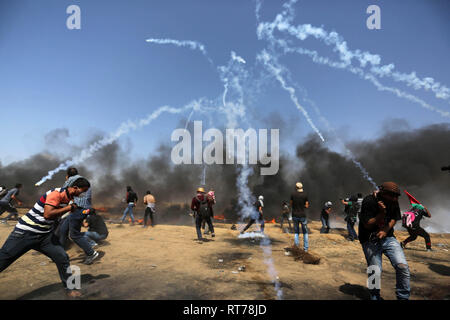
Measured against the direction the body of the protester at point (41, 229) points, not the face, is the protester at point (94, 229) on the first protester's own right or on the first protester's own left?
on the first protester's own left

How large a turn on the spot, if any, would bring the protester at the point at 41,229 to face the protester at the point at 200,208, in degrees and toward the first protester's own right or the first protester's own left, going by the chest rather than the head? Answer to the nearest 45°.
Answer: approximately 45° to the first protester's own left

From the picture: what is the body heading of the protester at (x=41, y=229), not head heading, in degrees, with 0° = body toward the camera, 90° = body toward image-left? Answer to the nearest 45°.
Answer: approximately 270°

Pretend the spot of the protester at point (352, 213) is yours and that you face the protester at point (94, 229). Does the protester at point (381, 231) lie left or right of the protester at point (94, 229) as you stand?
left
